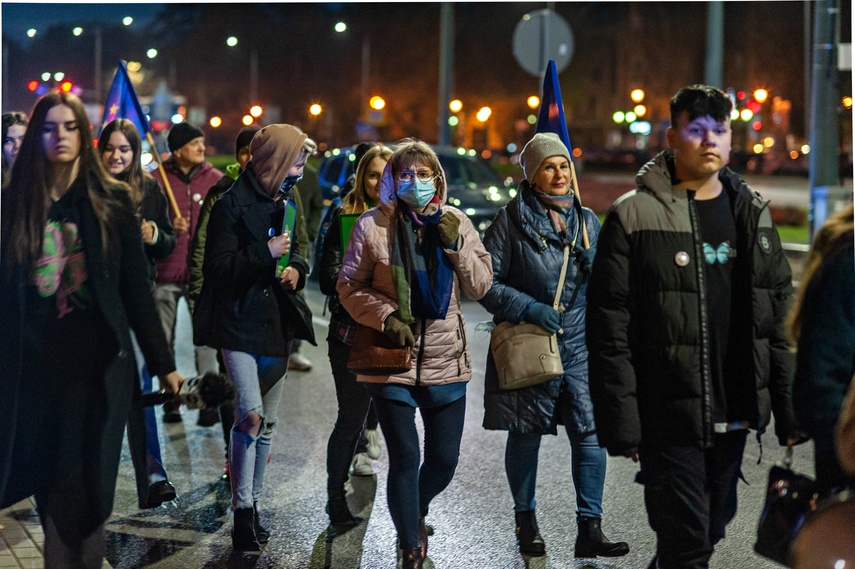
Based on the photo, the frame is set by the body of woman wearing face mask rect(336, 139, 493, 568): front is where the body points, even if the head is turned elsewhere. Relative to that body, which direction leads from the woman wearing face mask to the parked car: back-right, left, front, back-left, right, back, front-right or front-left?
back

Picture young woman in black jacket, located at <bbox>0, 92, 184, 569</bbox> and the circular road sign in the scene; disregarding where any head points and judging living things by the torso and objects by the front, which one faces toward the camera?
the young woman in black jacket

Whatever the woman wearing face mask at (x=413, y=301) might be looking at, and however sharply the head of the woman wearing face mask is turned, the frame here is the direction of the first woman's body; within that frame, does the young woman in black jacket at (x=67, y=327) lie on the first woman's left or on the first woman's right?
on the first woman's right

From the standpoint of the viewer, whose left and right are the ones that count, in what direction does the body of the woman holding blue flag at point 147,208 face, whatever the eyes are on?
facing the viewer

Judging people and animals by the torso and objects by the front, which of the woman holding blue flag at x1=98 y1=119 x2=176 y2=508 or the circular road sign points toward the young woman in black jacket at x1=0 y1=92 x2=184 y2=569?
the woman holding blue flag

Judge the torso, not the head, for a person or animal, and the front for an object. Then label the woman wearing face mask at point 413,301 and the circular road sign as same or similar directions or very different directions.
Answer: very different directions

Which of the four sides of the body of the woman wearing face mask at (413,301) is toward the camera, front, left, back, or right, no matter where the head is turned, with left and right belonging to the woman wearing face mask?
front

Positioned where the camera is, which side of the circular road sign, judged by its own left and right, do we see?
back

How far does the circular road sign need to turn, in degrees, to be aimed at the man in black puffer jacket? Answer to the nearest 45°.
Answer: approximately 180°

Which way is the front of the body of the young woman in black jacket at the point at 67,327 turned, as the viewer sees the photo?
toward the camera

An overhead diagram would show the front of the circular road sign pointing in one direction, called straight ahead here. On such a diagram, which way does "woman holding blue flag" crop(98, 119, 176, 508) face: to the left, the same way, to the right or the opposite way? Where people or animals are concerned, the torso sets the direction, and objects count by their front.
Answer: the opposite way

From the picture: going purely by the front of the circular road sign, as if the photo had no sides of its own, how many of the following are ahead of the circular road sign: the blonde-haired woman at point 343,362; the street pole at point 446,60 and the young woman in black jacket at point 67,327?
1

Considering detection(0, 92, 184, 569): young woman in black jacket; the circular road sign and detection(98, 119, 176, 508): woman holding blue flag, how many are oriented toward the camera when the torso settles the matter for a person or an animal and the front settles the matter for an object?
2

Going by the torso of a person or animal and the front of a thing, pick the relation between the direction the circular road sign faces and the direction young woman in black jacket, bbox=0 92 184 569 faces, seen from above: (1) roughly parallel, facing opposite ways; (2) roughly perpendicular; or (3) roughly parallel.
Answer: roughly parallel, facing opposite ways

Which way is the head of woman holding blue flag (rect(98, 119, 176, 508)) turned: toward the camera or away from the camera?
toward the camera
